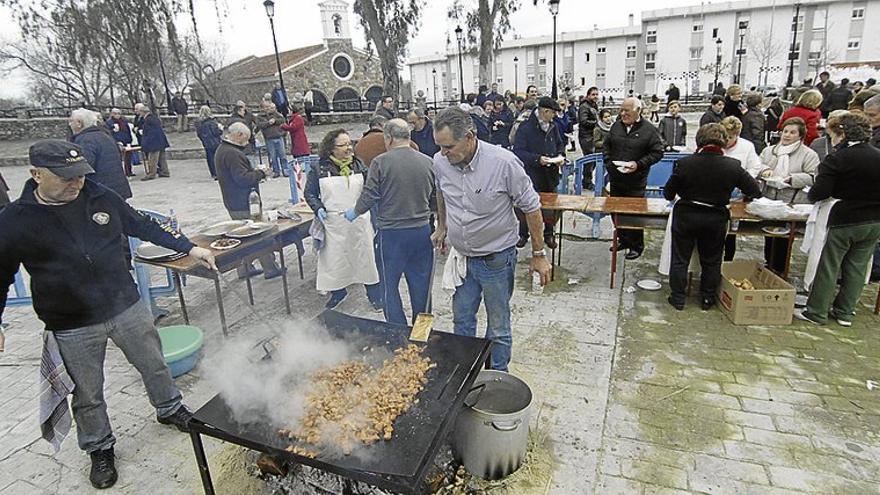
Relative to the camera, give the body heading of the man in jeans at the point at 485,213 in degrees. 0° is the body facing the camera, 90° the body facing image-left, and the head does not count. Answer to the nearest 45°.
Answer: approximately 45°

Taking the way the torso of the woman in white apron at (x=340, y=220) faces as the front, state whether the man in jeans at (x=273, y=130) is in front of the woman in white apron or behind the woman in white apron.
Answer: behind

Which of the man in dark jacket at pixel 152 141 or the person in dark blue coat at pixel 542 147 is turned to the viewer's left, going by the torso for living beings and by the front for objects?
the man in dark jacket

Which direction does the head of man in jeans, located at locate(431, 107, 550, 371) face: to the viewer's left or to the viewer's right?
to the viewer's left

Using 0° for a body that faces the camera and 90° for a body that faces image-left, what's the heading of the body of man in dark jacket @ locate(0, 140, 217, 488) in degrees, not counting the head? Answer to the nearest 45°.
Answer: approximately 315°

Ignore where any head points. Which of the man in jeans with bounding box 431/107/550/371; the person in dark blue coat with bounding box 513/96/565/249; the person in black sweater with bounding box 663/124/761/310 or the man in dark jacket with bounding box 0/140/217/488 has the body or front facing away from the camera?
the person in black sweater with bounding box 663/124/761/310

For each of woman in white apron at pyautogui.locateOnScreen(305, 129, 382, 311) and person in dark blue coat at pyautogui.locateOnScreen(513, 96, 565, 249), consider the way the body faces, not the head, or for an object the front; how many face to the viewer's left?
0

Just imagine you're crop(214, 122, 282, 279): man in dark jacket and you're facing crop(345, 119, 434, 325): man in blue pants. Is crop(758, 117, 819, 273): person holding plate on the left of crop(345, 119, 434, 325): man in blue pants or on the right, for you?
left

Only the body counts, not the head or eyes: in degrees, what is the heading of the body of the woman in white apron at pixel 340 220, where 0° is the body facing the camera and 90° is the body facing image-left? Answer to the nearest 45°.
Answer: approximately 315°

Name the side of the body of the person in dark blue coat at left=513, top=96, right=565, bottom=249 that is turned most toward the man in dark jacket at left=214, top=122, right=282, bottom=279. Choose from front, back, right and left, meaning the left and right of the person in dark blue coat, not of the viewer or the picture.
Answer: right

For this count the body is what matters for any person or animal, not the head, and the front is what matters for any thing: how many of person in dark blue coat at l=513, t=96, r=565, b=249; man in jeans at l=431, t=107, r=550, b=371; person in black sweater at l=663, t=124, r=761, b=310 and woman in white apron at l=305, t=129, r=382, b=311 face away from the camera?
1

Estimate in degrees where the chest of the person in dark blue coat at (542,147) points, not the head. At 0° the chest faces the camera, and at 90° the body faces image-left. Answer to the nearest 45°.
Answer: approximately 315°

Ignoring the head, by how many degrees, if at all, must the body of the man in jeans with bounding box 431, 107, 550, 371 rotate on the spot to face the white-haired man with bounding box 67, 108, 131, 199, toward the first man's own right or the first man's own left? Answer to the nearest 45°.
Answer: approximately 90° to the first man's own right

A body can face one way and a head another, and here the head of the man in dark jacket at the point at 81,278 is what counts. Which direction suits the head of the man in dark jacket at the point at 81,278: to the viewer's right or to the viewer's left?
to the viewer's right

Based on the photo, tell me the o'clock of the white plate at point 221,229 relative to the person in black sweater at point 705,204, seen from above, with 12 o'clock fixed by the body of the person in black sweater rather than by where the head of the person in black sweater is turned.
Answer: The white plate is roughly at 8 o'clock from the person in black sweater.
